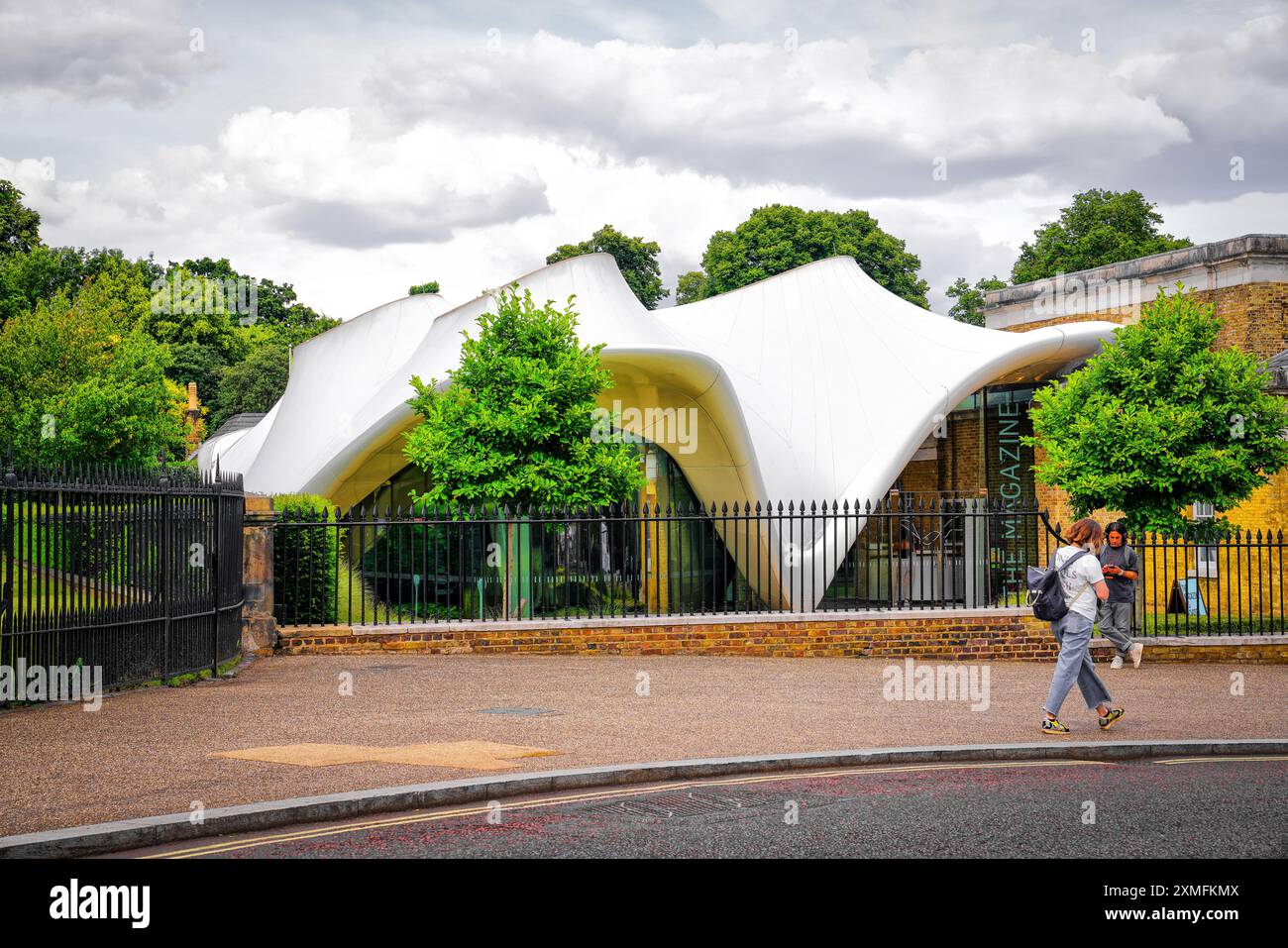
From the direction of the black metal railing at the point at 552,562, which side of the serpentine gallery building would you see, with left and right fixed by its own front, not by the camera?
front

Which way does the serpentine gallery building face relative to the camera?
toward the camera

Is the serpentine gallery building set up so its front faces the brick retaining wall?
yes

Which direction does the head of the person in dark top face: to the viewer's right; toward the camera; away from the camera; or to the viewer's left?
toward the camera

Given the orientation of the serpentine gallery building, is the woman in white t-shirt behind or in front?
in front

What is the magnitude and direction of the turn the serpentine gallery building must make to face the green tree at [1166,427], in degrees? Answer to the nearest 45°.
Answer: approximately 45° to its left

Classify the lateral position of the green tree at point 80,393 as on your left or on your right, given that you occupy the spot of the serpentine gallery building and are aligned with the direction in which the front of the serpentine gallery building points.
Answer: on your right

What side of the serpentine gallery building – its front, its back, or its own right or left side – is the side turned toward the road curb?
front

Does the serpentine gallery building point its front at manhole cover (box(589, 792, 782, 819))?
yes
